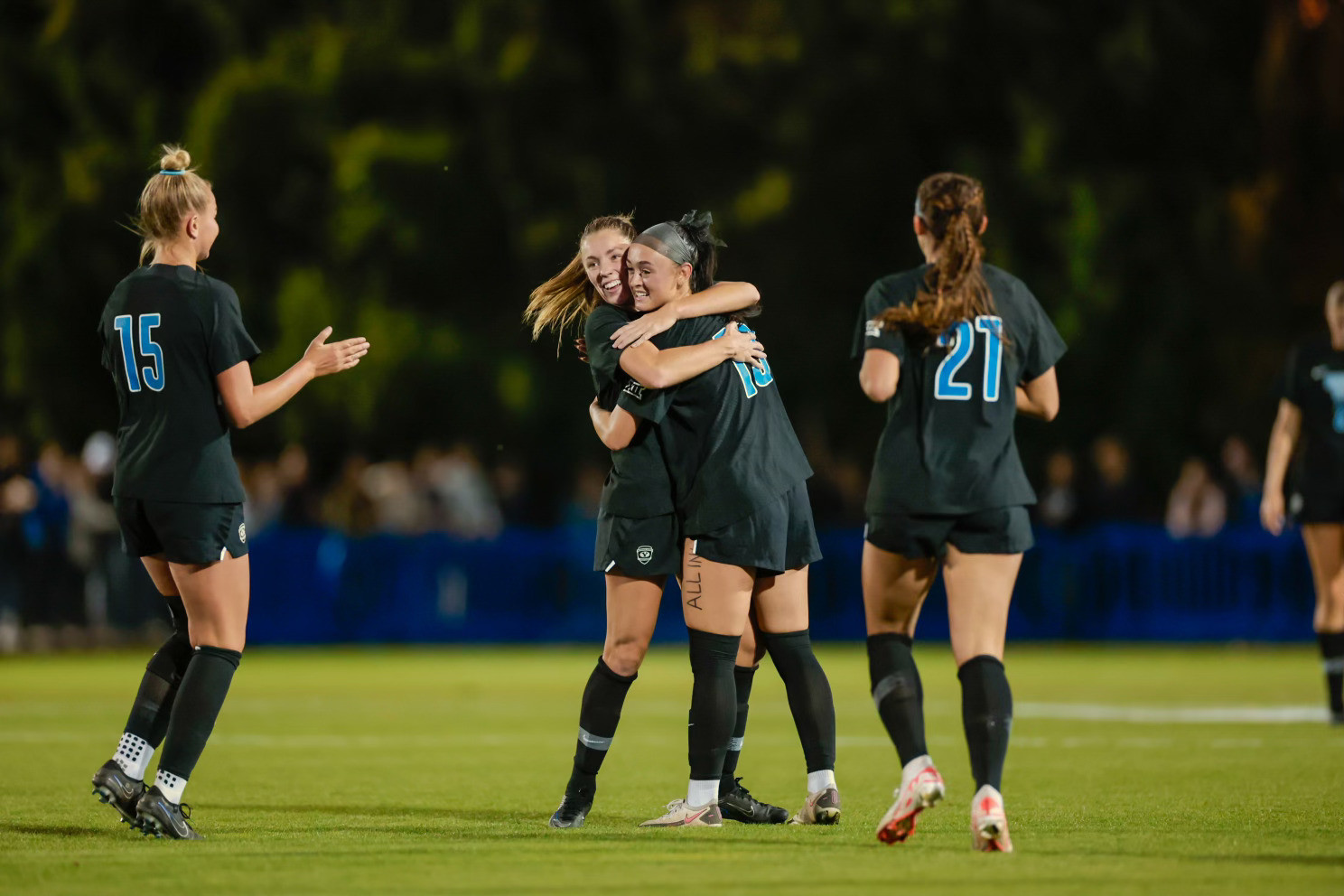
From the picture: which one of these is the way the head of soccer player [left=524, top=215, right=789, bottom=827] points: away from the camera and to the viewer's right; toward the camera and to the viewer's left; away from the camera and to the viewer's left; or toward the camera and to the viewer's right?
toward the camera and to the viewer's right

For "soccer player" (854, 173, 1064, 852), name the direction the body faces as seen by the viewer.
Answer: away from the camera

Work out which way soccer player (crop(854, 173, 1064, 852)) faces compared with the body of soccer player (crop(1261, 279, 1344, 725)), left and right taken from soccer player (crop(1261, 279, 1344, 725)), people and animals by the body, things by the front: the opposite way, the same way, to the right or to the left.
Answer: the opposite way

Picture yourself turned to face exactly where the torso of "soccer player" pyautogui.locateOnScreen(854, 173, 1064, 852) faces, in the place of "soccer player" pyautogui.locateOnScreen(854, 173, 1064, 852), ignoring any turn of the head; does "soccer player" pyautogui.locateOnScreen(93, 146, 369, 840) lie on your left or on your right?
on your left

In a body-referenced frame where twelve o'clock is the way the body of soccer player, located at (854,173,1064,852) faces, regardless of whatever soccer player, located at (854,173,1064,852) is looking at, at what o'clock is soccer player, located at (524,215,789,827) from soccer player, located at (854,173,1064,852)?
soccer player, located at (524,215,789,827) is roughly at 10 o'clock from soccer player, located at (854,173,1064,852).

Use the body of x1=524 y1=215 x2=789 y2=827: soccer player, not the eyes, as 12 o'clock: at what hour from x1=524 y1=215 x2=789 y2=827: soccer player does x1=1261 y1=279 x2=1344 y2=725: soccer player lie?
x1=1261 y1=279 x2=1344 y2=725: soccer player is roughly at 9 o'clock from x1=524 y1=215 x2=789 y2=827: soccer player.

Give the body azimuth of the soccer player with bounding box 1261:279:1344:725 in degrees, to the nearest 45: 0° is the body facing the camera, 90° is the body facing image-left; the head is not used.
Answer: approximately 0°

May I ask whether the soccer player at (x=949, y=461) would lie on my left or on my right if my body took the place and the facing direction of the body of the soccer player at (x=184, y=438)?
on my right

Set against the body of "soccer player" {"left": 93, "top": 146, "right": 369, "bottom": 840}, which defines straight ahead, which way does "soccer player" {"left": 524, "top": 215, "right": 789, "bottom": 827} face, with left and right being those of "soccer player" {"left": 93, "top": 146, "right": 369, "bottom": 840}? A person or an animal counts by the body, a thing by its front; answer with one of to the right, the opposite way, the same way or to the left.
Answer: to the right

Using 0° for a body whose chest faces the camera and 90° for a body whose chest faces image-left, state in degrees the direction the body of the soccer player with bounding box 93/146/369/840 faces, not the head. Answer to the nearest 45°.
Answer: approximately 225°

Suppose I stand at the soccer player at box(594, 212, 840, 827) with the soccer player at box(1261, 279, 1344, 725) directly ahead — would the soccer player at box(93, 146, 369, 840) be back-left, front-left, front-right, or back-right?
back-left
